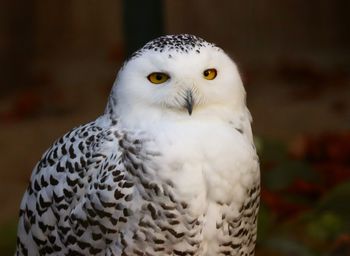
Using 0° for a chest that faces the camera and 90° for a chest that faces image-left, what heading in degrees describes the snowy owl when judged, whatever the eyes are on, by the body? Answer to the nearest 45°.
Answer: approximately 315°

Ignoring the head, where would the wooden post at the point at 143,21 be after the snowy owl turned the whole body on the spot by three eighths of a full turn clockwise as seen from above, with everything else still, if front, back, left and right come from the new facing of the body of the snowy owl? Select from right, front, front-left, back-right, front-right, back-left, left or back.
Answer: right
